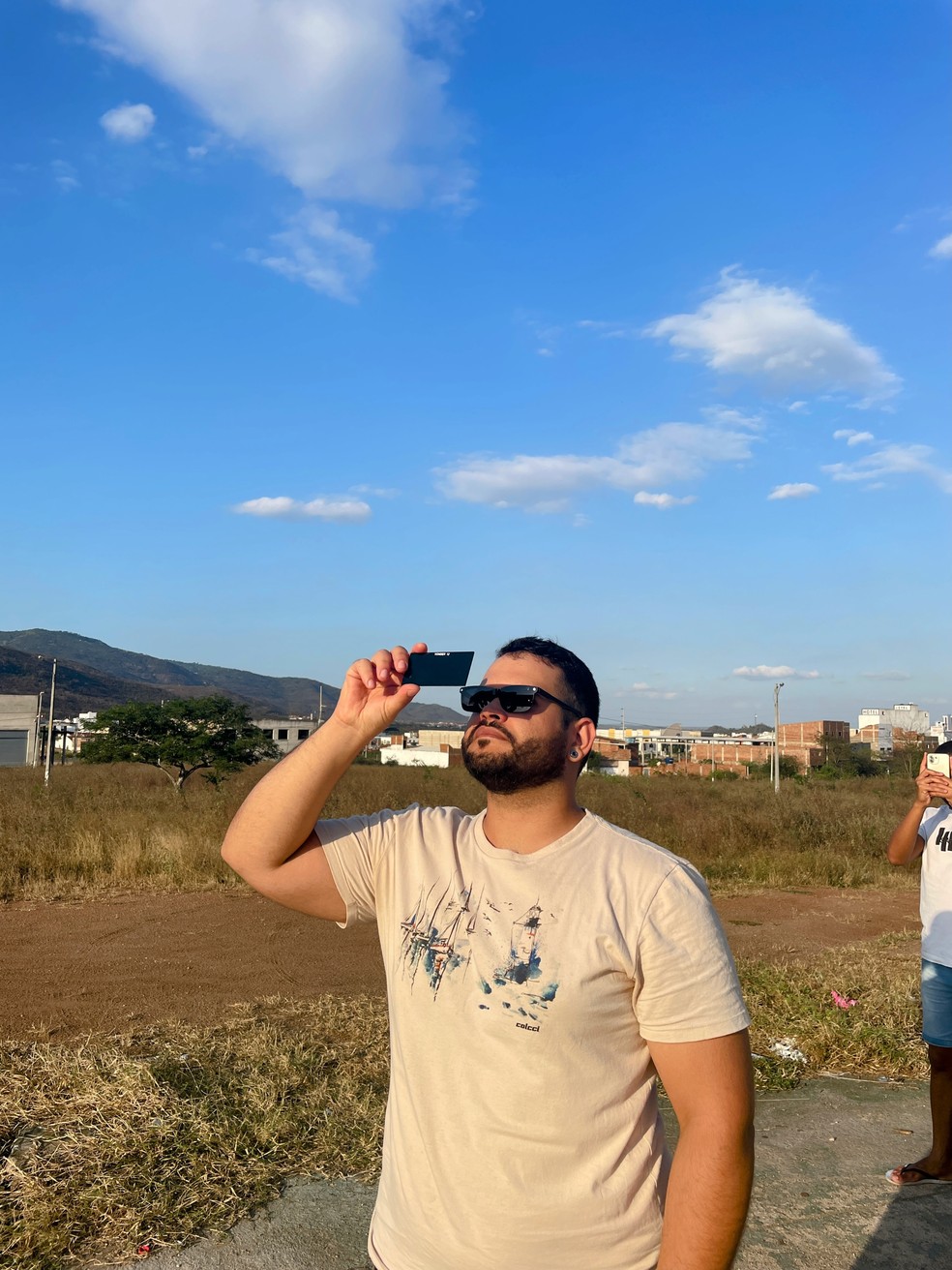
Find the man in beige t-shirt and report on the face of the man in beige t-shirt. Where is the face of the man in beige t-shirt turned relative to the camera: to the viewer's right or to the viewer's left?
to the viewer's left

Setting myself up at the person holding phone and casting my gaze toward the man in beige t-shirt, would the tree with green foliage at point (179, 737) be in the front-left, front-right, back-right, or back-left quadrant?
back-right

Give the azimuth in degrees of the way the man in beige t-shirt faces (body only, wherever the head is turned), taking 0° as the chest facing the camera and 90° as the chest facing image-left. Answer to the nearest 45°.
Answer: approximately 45°

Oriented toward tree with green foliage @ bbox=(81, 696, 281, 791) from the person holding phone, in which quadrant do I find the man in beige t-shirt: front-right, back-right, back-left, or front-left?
back-left

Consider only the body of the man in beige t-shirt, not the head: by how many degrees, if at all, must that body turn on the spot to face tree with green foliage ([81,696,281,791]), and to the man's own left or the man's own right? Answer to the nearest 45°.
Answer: approximately 135° to the man's own right

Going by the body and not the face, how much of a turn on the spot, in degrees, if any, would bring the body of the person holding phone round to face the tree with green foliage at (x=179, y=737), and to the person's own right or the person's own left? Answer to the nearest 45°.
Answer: approximately 90° to the person's own right

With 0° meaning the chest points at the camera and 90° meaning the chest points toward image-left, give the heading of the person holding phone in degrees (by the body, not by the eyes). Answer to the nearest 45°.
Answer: approximately 45°

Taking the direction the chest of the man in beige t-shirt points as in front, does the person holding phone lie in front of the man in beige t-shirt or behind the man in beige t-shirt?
behind

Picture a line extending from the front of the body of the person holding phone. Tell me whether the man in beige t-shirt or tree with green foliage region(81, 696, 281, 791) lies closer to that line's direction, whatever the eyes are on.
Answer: the man in beige t-shirt
